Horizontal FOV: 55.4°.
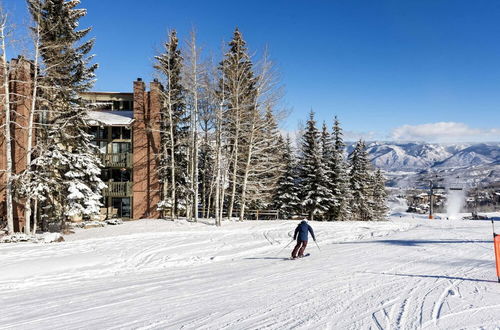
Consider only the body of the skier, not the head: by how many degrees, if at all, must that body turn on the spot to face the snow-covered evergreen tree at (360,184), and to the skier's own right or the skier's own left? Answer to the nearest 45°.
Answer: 0° — they already face it

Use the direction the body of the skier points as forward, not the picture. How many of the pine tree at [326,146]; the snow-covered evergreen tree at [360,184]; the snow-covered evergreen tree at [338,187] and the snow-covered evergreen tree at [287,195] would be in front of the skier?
4

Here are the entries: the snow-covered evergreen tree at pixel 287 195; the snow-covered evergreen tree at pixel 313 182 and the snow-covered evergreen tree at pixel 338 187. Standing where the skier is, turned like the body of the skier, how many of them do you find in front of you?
3

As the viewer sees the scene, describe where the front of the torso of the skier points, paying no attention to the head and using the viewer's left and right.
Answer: facing away from the viewer

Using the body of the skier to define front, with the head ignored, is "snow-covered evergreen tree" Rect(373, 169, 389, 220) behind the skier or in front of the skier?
in front

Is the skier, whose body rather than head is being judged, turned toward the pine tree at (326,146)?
yes

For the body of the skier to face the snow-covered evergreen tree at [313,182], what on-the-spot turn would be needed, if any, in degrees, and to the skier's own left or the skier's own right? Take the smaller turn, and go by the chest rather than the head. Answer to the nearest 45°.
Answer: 0° — they already face it

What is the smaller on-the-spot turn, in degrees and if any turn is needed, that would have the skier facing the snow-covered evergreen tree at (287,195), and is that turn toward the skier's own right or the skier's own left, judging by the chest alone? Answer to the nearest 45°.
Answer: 0° — they already face it
